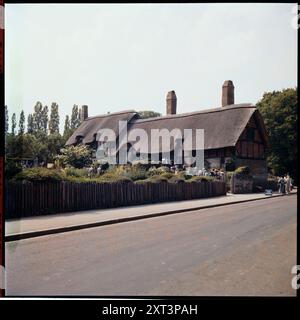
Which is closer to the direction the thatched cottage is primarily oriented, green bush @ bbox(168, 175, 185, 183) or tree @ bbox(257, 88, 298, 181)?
the green bush

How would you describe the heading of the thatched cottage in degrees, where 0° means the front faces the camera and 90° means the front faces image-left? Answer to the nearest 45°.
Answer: approximately 45°

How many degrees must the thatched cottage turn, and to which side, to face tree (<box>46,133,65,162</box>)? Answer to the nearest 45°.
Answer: approximately 90° to its right

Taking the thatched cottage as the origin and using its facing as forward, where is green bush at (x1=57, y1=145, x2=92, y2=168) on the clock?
The green bush is roughly at 1 o'clock from the thatched cottage.

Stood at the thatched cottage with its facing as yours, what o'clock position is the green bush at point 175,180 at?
The green bush is roughly at 11 o'clock from the thatched cottage.

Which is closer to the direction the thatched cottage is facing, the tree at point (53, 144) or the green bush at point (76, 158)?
the green bush
